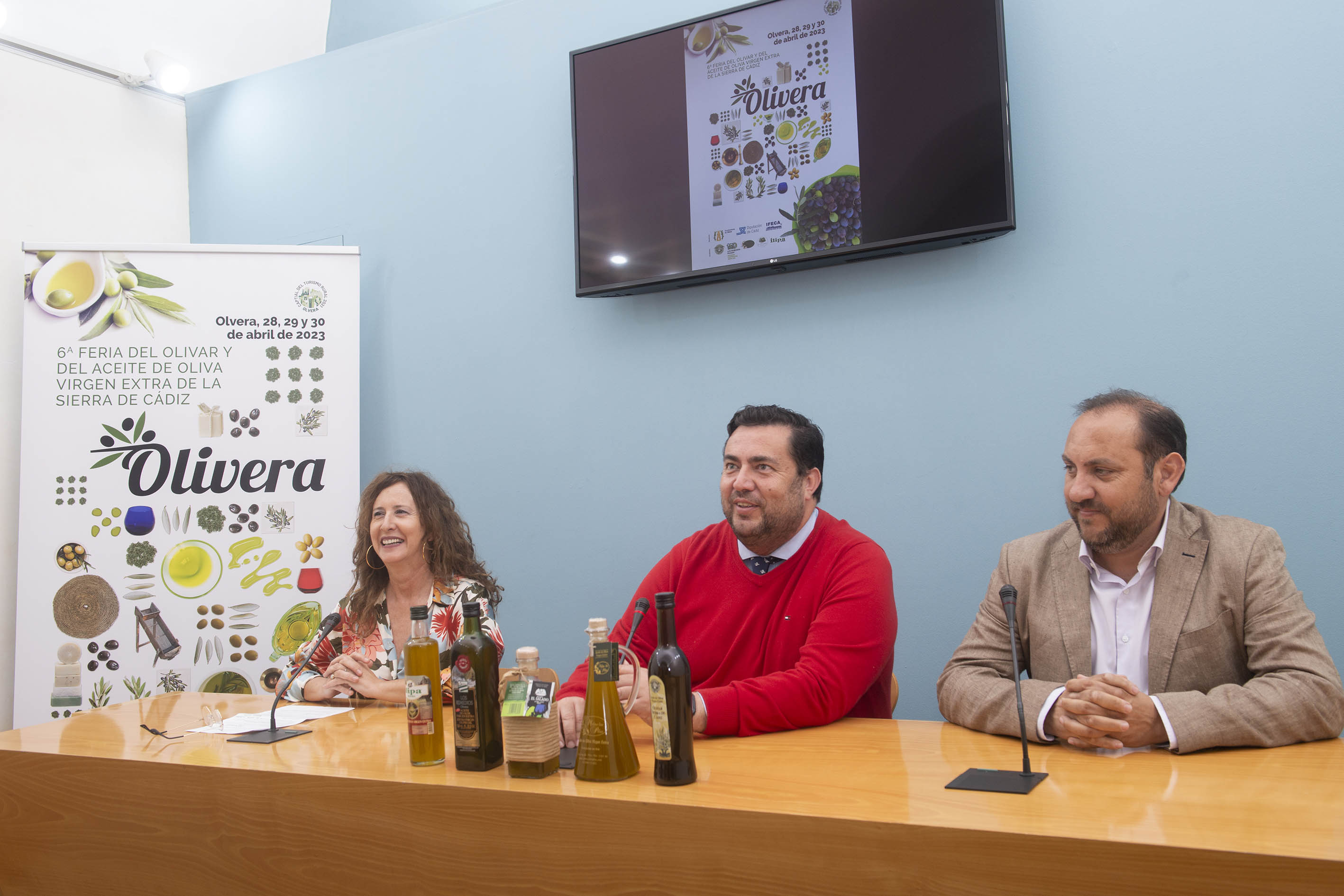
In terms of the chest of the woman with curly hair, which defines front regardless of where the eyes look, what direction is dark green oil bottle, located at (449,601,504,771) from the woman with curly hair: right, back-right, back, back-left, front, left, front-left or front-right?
front-left

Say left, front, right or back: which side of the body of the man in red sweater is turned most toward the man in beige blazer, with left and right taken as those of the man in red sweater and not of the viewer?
left

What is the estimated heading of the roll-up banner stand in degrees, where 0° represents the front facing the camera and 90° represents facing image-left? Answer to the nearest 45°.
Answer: approximately 0°

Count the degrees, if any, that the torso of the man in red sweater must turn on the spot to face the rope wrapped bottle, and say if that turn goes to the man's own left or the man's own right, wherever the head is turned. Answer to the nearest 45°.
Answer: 0° — they already face it

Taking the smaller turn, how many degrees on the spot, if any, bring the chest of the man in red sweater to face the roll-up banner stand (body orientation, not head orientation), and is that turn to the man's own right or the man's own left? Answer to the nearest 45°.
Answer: approximately 90° to the man's own right

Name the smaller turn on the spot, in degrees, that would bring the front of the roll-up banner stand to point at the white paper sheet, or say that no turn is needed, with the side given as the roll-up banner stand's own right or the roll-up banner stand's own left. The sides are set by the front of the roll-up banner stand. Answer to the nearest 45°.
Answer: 0° — it already faces it

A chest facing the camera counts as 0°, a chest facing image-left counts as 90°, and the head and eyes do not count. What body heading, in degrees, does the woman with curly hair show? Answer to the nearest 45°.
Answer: approximately 45°

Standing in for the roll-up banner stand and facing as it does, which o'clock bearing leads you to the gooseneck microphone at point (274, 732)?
The gooseneck microphone is roughly at 12 o'clock from the roll-up banner stand.

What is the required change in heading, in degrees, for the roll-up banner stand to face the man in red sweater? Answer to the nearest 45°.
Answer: approximately 45° to its left

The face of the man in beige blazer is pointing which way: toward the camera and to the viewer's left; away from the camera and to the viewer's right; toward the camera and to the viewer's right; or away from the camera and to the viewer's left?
toward the camera and to the viewer's left

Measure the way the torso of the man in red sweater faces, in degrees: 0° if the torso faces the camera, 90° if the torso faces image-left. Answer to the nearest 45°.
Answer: approximately 45°
